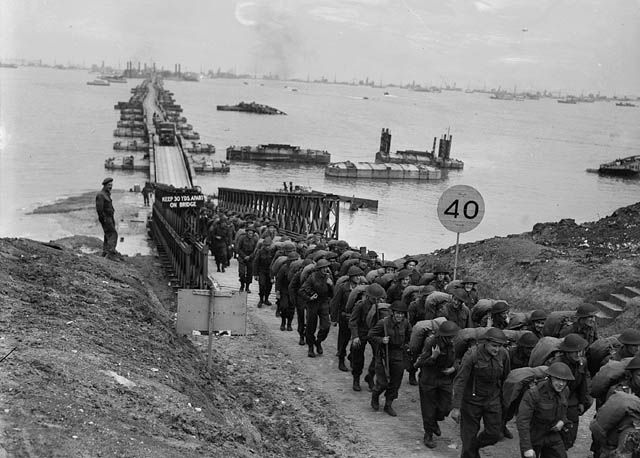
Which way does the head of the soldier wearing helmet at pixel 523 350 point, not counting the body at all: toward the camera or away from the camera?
toward the camera

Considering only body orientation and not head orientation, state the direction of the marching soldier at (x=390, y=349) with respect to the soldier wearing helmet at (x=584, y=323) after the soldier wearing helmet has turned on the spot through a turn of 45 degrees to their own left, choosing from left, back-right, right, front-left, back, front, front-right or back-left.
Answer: back

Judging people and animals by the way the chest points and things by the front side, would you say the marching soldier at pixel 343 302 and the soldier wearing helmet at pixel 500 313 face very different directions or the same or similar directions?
same or similar directions

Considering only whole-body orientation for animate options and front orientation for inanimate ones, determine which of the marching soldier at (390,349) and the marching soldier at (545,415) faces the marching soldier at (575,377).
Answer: the marching soldier at (390,349)

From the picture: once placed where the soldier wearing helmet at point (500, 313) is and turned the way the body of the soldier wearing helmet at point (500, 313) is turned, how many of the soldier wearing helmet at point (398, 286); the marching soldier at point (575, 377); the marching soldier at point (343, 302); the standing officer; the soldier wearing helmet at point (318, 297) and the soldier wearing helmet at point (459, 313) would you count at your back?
5

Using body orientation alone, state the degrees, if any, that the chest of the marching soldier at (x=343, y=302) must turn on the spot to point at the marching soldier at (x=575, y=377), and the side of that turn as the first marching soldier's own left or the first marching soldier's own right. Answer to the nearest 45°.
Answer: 0° — they already face them

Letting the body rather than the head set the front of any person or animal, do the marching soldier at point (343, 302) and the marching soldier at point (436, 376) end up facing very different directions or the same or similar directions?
same or similar directions

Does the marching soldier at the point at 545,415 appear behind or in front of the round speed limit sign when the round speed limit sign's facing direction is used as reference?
in front

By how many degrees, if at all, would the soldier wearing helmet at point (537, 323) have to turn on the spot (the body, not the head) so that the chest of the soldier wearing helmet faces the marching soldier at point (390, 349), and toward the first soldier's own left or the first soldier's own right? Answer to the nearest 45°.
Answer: approximately 135° to the first soldier's own right

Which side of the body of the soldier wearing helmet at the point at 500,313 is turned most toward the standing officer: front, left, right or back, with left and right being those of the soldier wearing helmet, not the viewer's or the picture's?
back

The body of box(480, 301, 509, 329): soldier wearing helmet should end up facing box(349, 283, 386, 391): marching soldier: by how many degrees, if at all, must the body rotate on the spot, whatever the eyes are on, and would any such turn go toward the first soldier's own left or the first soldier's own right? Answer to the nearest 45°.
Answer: approximately 135° to the first soldier's own right

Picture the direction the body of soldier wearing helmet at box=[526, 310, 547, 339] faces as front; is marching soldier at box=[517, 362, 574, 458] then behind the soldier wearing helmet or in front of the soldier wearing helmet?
in front

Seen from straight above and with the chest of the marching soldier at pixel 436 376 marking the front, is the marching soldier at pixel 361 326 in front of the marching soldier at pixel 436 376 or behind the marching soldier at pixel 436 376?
behind

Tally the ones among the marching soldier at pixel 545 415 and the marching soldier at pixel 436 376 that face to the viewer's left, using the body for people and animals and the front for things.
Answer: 0

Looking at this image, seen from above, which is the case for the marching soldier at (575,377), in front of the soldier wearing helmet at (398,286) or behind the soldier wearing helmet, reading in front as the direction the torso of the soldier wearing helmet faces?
in front

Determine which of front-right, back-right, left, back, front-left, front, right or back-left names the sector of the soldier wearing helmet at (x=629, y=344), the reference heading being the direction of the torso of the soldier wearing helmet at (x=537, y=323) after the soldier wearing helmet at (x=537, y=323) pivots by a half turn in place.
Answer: back
